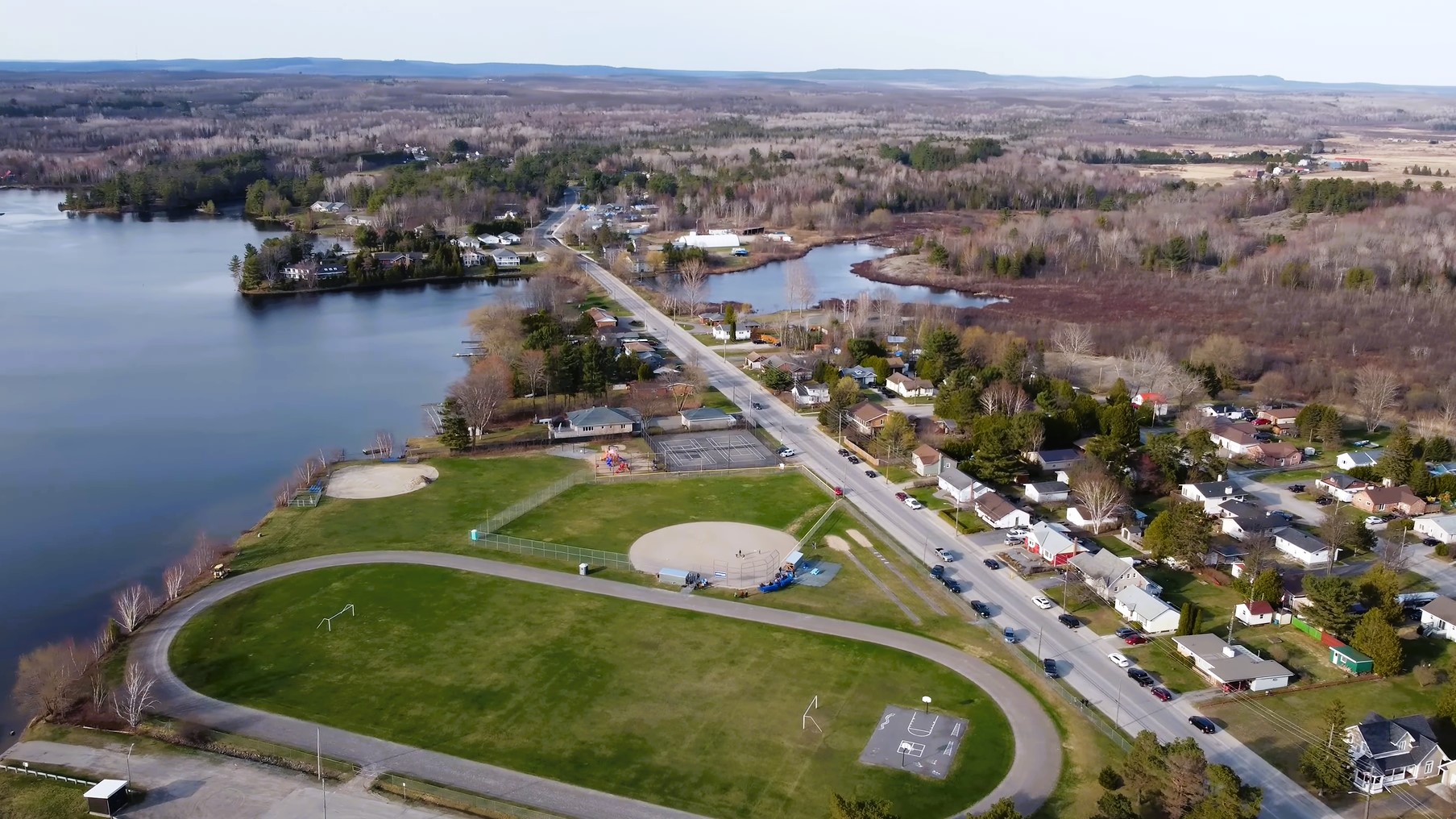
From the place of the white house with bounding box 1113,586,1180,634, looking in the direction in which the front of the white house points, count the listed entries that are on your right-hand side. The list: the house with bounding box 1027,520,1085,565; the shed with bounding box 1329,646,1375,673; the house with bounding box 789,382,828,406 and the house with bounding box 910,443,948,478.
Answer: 3

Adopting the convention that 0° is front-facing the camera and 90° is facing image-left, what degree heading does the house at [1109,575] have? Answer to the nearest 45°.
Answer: approximately 45°

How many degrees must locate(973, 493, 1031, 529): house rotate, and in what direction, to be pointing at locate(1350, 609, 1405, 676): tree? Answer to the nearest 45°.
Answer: approximately 90° to its left

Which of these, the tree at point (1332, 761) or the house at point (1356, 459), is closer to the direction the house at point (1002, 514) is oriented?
the tree

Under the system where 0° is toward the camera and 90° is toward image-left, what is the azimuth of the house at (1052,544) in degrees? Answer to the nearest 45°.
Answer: approximately 45°

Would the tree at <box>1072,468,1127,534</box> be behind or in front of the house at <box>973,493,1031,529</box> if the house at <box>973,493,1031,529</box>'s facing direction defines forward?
behind

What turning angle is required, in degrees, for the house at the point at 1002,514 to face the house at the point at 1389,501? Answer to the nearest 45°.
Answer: approximately 135° to its left

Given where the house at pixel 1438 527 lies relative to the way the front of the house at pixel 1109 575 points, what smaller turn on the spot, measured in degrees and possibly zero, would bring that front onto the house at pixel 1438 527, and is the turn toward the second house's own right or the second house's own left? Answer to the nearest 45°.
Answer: approximately 180°

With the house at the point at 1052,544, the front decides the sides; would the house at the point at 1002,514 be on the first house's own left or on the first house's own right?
on the first house's own right

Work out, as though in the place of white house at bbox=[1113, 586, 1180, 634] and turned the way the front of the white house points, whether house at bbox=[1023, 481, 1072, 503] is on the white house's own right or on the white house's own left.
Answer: on the white house's own right

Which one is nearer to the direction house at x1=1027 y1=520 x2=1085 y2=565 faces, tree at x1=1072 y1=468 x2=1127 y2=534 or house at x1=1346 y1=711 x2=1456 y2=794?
the house

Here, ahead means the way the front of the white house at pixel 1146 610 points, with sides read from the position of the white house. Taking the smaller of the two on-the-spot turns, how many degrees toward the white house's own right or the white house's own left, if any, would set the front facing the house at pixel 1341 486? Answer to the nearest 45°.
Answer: approximately 180°

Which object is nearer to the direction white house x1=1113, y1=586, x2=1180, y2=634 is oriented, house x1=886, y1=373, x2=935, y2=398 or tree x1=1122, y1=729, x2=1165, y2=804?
the tree
